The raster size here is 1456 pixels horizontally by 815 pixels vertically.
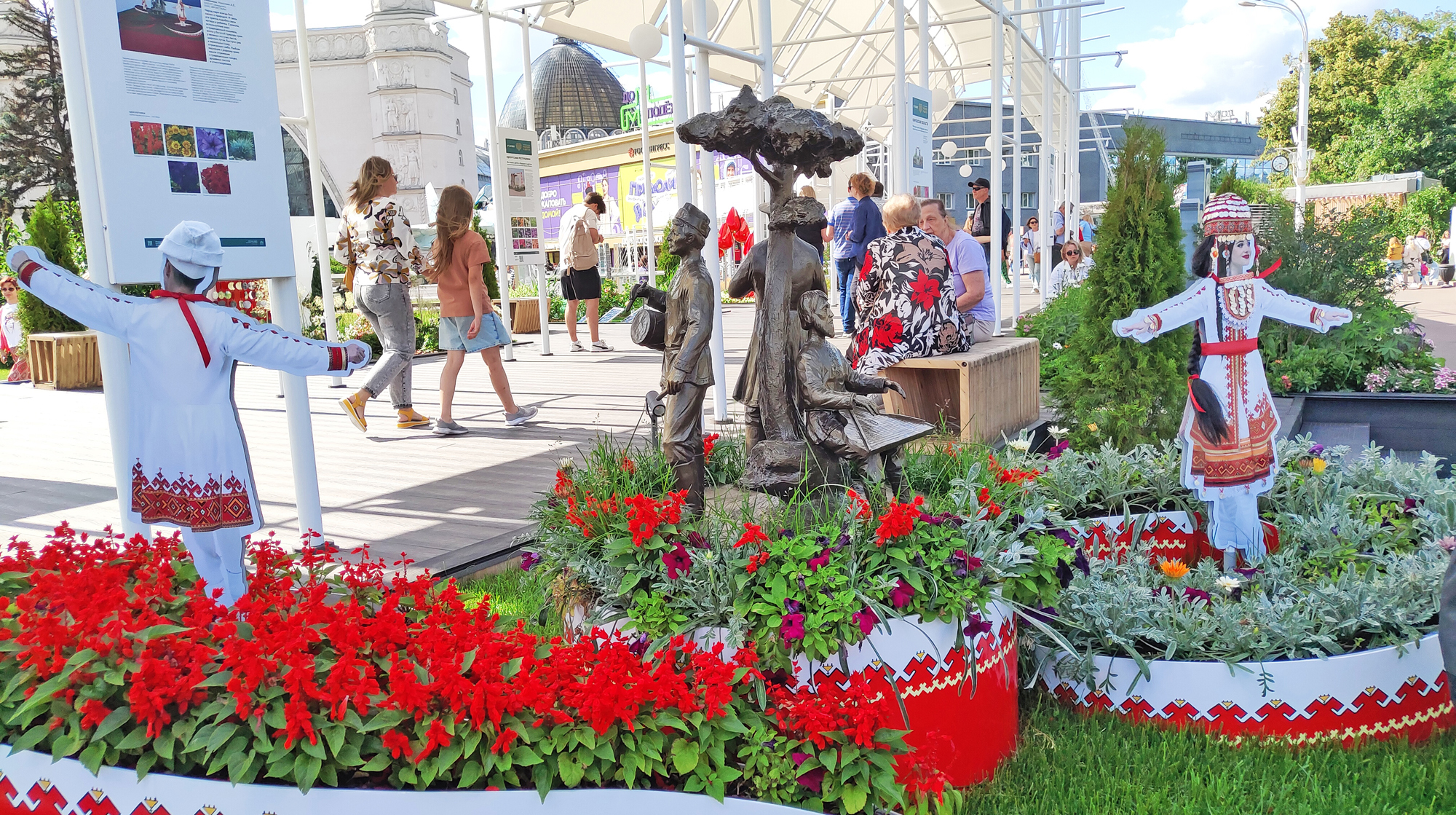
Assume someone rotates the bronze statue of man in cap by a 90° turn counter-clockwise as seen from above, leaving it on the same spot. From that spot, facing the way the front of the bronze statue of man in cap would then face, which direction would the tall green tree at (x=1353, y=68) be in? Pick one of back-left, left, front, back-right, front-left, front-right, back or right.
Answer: back-left

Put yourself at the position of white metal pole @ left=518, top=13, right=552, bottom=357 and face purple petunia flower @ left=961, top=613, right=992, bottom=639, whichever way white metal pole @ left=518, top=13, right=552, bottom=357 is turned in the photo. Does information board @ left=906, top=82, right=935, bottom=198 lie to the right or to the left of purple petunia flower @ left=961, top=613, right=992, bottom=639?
left

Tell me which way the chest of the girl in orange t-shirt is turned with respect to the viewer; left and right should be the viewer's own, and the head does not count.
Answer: facing away from the viewer and to the right of the viewer

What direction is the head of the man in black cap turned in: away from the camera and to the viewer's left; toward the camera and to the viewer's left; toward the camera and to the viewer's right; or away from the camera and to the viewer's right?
toward the camera and to the viewer's left

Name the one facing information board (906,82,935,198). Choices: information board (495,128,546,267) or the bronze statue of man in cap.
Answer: information board (495,128,546,267)

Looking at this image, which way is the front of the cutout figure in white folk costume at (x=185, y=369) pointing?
away from the camera

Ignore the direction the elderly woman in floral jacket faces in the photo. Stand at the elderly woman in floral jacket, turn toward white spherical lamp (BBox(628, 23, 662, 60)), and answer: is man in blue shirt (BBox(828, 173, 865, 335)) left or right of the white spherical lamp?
right

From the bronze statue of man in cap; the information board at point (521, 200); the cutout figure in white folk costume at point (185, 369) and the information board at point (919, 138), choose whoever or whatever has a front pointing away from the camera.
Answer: the cutout figure in white folk costume

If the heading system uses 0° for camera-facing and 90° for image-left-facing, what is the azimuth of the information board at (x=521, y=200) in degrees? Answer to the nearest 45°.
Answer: approximately 315°

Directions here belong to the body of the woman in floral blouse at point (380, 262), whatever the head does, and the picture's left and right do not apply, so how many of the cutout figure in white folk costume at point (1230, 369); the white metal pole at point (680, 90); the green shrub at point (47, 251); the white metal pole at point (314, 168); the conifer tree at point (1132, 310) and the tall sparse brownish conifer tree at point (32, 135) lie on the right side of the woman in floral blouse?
3

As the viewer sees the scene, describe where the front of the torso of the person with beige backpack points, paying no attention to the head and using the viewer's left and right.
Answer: facing away from the viewer and to the right of the viewer

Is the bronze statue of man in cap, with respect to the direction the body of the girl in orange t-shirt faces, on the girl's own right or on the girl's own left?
on the girl's own right
